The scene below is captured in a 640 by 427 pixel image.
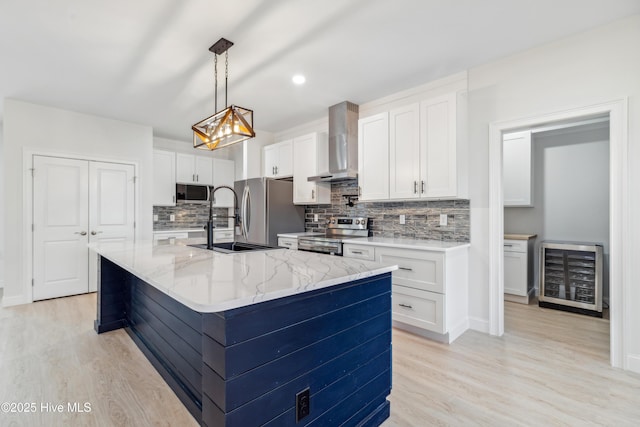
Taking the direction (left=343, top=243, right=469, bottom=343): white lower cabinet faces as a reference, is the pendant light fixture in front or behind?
in front

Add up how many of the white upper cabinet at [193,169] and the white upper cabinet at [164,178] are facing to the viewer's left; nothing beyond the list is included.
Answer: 0

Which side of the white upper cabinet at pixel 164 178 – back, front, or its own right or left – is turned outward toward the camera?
front

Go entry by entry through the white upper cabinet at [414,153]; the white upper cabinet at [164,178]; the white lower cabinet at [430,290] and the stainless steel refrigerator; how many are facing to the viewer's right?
0

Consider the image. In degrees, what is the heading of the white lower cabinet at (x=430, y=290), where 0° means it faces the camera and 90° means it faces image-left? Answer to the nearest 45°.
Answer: approximately 45°

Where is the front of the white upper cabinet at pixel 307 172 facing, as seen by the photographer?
facing the viewer and to the left of the viewer

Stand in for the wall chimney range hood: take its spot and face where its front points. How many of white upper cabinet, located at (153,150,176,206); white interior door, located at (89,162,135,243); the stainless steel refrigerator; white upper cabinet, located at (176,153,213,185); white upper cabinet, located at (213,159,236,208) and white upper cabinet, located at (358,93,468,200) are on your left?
1

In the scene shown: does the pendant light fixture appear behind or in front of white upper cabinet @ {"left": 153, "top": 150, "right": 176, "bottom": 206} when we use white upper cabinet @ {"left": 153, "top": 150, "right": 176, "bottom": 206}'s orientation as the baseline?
in front

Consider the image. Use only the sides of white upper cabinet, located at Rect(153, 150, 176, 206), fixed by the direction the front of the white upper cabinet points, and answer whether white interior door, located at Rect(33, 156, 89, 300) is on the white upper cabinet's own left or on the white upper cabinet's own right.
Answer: on the white upper cabinet's own right

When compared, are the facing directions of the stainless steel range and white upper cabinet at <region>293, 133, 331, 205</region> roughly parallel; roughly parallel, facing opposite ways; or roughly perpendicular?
roughly parallel
